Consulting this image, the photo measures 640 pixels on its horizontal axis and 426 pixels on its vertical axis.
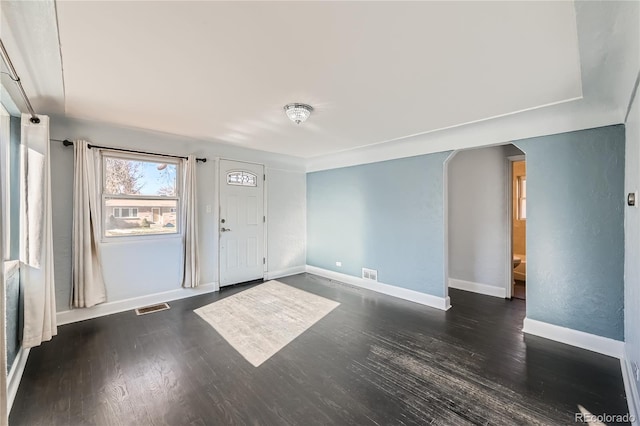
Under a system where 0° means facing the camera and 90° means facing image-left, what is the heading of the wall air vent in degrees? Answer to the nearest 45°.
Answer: approximately 45°

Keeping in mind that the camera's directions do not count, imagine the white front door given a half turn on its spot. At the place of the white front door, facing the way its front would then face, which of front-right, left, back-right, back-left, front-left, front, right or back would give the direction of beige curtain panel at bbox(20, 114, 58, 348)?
left

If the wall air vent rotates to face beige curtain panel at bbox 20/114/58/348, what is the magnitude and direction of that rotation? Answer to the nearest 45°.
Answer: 0° — it already faces it

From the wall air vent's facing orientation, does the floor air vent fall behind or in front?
in front

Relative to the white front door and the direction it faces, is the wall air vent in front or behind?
in front

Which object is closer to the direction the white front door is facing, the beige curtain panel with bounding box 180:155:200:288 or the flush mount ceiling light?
the flush mount ceiling light

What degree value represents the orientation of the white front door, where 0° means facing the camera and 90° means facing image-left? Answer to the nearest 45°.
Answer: approximately 315°

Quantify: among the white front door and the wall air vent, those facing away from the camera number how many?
0

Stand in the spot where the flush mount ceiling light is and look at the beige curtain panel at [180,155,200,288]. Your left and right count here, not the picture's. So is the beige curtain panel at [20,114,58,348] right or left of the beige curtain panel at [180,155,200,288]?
left

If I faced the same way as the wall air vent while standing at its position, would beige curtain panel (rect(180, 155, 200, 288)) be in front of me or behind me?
in front
